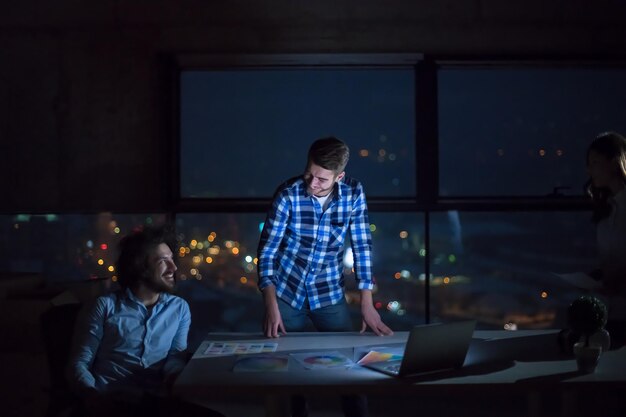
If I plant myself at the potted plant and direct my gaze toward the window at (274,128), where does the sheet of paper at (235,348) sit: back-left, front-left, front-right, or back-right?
front-left

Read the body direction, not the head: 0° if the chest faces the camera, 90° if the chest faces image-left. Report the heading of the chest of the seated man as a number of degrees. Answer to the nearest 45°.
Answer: approximately 315°

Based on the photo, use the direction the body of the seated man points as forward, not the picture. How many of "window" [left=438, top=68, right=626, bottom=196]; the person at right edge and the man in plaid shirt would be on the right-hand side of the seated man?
0

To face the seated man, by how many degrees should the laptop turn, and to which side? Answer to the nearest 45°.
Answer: approximately 45° to its left

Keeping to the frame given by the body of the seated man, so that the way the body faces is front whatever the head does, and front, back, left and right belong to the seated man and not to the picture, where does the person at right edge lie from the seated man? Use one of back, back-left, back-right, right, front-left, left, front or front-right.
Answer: front-left

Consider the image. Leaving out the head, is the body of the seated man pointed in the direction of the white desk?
yes

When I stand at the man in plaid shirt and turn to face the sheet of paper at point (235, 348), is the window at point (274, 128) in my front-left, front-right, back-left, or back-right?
back-right

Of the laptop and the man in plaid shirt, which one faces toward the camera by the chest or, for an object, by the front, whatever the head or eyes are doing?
the man in plaid shirt

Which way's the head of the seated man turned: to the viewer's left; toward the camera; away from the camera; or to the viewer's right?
to the viewer's right

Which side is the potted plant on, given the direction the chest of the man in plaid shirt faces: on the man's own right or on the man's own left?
on the man's own left

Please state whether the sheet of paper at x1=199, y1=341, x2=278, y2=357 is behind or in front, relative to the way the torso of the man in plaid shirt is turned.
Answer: in front

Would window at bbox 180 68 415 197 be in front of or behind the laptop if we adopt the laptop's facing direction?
in front

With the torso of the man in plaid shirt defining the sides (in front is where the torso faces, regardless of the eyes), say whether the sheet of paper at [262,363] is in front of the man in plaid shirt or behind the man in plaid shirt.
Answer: in front

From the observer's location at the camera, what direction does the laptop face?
facing away from the viewer and to the left of the viewer

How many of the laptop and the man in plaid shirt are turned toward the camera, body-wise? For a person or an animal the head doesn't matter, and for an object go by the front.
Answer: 1

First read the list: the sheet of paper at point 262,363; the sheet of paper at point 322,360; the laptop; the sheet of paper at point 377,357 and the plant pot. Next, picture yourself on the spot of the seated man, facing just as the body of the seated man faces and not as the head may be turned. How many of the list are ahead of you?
5

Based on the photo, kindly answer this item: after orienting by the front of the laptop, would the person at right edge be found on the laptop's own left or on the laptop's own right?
on the laptop's own right

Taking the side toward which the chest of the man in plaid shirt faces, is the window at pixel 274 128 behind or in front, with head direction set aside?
behind

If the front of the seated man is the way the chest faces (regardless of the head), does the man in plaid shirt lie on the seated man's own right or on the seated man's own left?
on the seated man's own left
